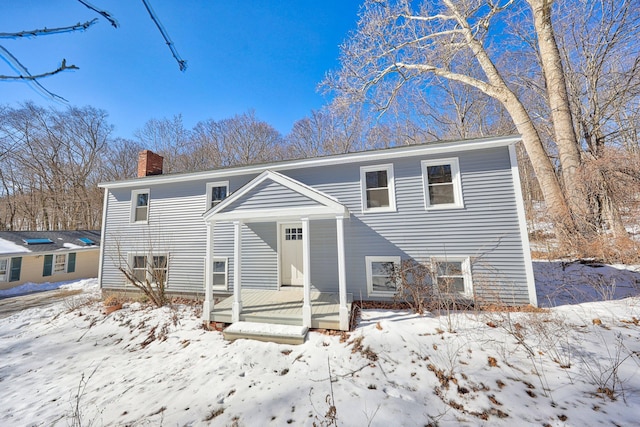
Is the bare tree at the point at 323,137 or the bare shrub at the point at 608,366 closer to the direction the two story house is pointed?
the bare shrub

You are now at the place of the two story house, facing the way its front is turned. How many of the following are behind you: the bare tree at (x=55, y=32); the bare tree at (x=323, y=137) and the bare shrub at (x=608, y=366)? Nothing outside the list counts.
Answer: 1

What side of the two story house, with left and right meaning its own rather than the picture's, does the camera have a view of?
front

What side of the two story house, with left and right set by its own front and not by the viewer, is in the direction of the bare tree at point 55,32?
front

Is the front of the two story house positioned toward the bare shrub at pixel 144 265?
no

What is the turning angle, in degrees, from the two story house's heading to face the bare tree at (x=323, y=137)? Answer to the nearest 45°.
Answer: approximately 180°
